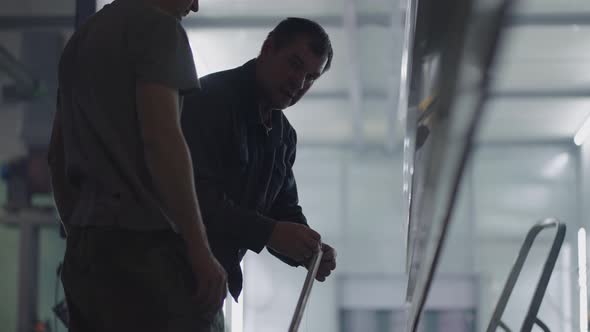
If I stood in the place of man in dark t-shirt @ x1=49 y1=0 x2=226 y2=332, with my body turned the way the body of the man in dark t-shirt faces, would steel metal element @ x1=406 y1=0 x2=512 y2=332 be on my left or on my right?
on my right

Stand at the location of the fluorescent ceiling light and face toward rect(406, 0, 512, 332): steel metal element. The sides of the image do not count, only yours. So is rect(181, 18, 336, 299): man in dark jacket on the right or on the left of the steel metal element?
right

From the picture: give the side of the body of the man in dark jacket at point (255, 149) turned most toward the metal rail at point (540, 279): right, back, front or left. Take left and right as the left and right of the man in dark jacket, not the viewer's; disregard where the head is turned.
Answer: left

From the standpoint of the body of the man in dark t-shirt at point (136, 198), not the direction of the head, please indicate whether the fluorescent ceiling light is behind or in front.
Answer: in front

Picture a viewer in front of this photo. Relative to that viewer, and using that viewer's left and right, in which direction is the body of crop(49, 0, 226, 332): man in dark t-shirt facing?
facing away from the viewer and to the right of the viewer
